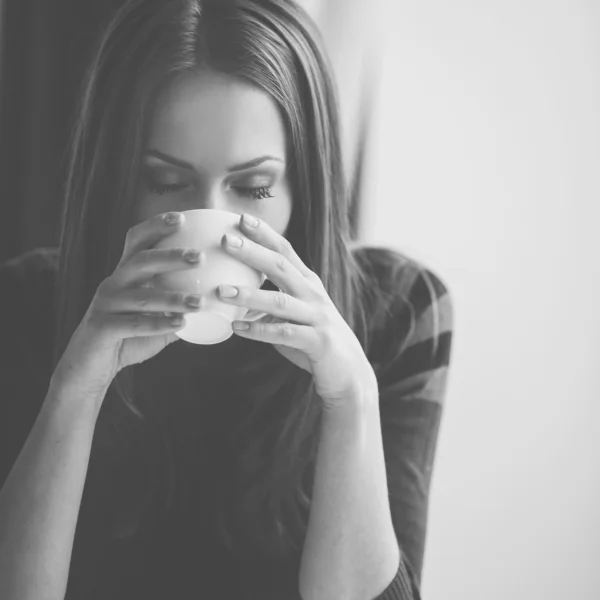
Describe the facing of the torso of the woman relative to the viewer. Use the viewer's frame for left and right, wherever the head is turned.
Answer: facing the viewer
